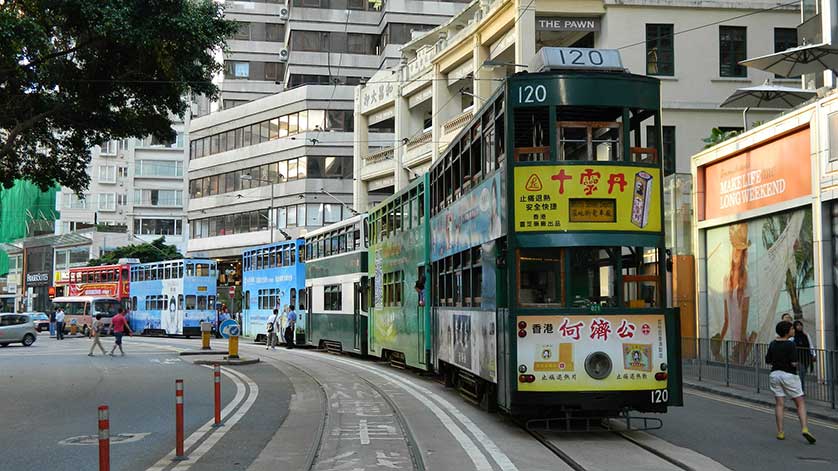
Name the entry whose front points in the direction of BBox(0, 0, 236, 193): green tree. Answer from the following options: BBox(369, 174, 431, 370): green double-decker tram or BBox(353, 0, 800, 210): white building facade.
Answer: the white building facade

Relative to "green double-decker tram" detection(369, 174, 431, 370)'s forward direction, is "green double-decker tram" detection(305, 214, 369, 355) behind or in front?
behind

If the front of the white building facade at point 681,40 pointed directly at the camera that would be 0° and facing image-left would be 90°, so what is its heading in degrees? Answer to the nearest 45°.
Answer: approximately 45°

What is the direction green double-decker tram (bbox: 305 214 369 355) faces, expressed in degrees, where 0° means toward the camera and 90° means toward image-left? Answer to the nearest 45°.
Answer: approximately 315°

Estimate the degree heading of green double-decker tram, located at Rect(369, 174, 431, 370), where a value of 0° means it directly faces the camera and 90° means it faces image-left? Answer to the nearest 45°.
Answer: approximately 315°

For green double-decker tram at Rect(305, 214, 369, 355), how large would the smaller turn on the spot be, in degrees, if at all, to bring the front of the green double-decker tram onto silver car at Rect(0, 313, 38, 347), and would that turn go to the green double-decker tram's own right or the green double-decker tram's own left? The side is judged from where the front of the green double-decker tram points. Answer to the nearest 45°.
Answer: approximately 180°

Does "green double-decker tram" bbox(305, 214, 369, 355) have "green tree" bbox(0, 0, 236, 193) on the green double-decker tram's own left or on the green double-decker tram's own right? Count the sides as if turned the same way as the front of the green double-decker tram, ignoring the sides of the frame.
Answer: on the green double-decker tram's own right
